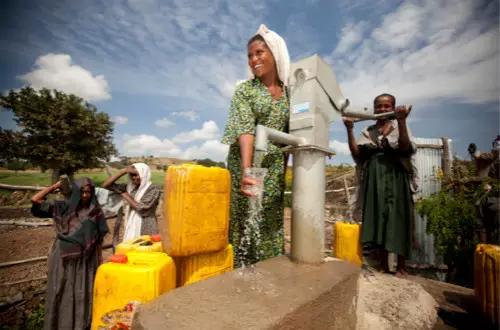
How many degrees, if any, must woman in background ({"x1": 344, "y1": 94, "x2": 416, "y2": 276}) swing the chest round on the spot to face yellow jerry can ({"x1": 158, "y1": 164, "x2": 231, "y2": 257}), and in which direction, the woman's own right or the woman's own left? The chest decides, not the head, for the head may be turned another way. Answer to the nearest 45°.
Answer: approximately 45° to the woman's own right

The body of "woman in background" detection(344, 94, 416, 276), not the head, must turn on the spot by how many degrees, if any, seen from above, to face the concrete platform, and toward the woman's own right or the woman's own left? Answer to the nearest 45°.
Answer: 0° — they already face it

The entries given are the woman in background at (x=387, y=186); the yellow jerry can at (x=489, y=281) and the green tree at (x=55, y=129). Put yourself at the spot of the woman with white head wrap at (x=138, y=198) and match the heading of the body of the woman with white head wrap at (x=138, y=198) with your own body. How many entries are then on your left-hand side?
2

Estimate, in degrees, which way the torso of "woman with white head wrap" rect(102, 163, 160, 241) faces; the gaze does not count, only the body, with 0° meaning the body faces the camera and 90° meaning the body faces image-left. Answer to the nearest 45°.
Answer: approximately 45°

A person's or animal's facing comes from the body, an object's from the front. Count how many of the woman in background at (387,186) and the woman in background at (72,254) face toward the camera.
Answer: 2

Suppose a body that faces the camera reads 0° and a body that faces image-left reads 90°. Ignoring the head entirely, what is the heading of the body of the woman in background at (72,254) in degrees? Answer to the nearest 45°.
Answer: approximately 0°

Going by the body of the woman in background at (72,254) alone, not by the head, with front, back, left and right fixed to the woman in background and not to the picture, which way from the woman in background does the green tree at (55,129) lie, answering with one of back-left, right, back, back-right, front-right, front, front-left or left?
back
